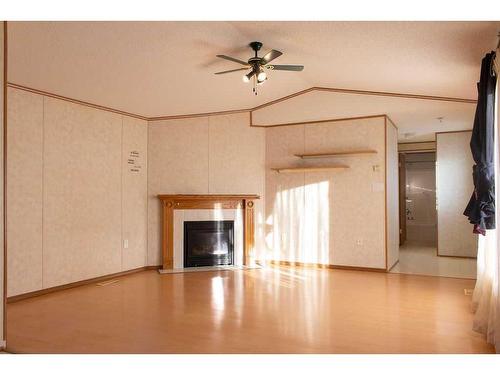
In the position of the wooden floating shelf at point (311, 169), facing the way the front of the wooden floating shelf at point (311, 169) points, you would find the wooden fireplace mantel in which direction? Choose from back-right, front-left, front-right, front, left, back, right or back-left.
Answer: right

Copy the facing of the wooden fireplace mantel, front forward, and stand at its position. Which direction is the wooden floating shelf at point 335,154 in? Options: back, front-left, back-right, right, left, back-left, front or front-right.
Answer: left

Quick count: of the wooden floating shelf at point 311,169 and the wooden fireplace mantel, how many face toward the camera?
2

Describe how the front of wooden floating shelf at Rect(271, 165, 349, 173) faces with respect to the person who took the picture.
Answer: facing the viewer

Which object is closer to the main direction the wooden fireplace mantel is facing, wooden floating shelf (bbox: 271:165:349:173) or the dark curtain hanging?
the dark curtain hanging

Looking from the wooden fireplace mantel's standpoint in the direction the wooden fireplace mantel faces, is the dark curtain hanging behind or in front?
in front

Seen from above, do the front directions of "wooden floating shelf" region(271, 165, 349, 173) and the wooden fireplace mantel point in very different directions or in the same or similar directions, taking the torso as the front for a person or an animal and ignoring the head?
same or similar directions

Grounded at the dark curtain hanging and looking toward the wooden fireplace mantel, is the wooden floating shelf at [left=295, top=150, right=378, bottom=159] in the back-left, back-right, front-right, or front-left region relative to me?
front-right

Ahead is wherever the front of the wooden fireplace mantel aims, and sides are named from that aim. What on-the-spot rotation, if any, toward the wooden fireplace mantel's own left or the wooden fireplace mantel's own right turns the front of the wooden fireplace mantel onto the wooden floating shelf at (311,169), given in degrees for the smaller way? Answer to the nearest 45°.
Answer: approximately 90° to the wooden fireplace mantel's own left

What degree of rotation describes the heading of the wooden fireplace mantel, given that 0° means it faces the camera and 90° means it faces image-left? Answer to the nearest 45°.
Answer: approximately 0°

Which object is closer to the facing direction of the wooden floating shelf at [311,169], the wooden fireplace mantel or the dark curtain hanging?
the dark curtain hanging

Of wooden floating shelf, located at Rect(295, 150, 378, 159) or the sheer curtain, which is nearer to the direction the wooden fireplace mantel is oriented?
the sheer curtain
